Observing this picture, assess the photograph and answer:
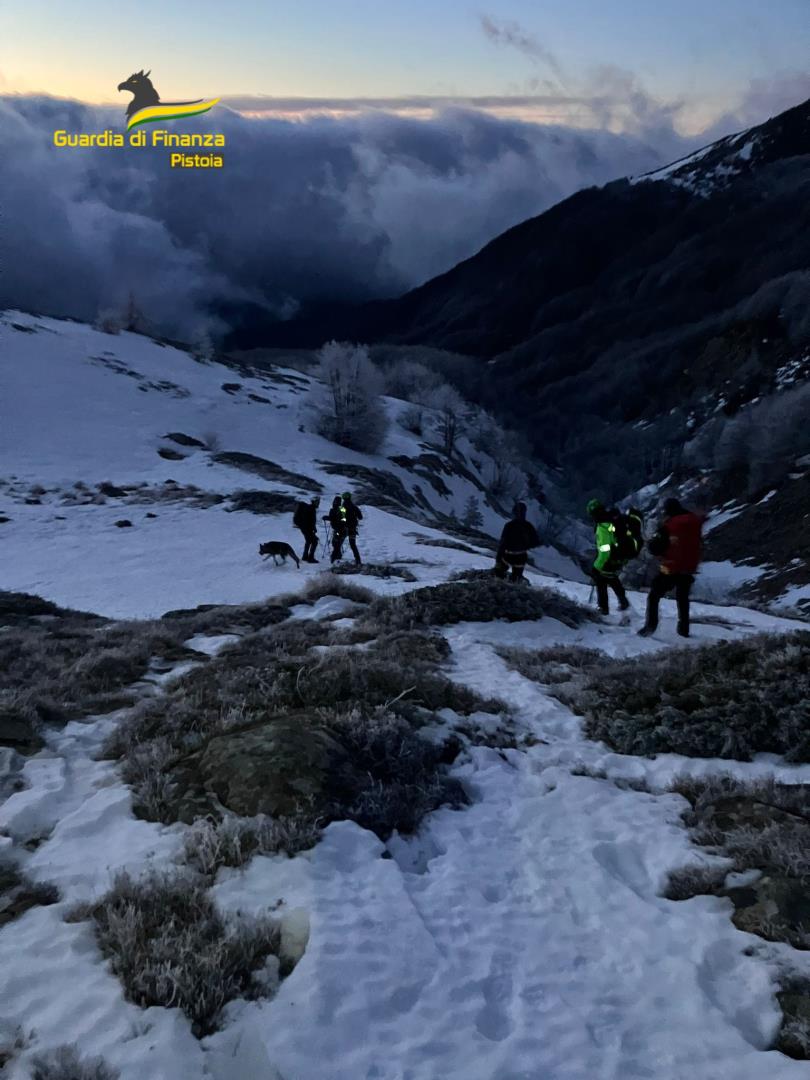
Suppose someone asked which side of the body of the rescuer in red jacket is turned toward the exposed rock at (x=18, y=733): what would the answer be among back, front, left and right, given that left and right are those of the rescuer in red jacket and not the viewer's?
left

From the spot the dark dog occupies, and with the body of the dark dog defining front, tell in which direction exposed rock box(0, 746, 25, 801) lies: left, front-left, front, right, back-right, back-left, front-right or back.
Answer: left

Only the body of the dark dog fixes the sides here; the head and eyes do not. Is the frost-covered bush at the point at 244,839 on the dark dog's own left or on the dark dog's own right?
on the dark dog's own left

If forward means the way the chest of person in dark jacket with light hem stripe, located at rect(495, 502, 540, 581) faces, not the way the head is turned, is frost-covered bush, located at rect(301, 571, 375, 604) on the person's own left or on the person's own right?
on the person's own left

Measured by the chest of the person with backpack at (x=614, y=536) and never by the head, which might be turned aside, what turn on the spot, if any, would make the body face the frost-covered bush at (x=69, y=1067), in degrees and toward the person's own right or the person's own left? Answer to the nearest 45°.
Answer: approximately 90° to the person's own left

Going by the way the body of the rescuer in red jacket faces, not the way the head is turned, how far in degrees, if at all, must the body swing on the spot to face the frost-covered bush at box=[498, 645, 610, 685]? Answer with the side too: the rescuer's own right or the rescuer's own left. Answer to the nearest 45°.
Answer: approximately 90° to the rescuer's own left

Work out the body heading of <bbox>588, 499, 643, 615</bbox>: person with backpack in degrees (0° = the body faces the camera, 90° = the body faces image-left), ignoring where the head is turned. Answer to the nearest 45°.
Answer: approximately 90°

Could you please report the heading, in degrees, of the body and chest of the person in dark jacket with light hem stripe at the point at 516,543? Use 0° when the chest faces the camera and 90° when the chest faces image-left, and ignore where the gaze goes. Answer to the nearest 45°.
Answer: approximately 180°

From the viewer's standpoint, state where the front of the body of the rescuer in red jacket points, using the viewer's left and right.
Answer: facing away from the viewer and to the left of the viewer

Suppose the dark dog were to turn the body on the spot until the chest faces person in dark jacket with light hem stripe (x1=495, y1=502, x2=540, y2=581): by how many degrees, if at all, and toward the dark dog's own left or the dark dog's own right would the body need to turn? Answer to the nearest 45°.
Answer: approximately 135° to the dark dog's own left

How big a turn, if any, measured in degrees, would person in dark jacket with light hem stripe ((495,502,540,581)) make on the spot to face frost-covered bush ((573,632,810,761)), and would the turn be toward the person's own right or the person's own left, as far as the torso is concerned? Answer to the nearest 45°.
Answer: approximately 180°

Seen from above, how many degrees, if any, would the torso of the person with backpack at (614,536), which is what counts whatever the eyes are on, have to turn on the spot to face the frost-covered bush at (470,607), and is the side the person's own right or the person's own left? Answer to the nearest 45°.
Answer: approximately 45° to the person's own left

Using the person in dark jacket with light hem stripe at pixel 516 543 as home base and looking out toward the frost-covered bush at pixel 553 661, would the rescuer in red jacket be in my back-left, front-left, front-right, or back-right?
front-left

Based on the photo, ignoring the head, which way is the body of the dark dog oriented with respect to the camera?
to the viewer's left
